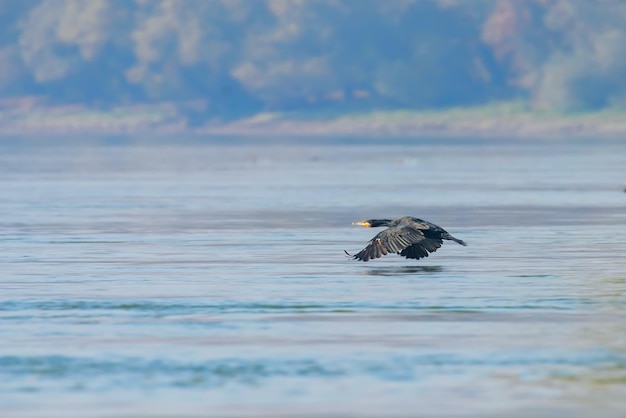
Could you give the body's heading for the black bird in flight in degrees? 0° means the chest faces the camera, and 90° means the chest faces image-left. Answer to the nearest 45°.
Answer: approximately 90°
